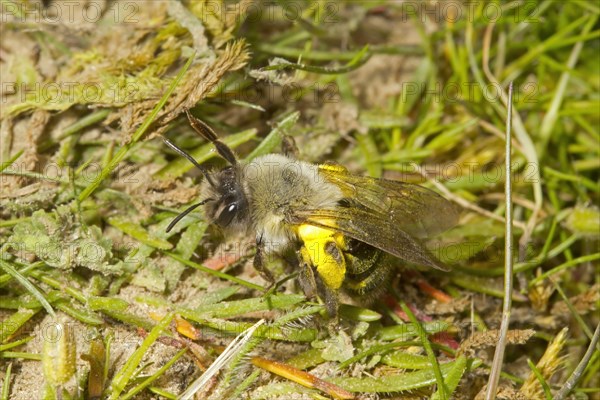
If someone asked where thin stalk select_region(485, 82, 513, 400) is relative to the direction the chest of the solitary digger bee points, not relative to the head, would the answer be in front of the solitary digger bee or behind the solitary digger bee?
behind

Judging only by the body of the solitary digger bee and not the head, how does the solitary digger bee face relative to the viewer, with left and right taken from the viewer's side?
facing to the left of the viewer

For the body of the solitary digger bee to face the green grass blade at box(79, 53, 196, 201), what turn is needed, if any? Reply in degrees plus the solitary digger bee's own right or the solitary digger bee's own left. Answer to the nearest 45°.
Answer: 0° — it already faces it
